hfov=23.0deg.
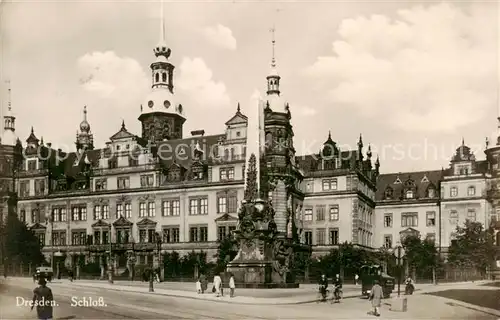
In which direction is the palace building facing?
toward the camera

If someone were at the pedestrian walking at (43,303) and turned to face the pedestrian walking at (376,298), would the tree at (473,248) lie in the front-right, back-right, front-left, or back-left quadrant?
front-left

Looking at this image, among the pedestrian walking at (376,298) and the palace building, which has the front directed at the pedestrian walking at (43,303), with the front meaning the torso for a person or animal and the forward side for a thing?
the palace building

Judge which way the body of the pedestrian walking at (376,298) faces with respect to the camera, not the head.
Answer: away from the camera

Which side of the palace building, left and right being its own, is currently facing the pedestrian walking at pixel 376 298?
front

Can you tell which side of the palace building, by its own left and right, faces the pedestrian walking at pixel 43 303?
front

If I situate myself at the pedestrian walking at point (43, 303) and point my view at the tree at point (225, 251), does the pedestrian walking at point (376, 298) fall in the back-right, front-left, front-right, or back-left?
front-right

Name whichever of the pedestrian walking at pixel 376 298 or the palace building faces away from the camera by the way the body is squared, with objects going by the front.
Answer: the pedestrian walking
